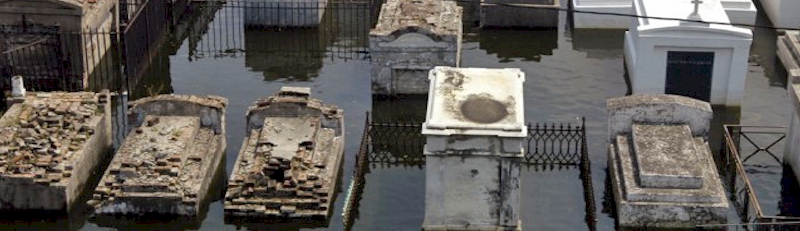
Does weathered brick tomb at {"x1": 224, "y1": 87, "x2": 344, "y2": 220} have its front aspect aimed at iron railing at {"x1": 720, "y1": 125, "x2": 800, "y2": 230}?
no

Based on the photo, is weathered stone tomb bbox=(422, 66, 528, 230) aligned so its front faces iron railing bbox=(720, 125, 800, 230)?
no

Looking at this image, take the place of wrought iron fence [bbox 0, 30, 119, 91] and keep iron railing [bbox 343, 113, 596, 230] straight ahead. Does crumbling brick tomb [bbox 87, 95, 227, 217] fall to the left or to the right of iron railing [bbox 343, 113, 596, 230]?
right

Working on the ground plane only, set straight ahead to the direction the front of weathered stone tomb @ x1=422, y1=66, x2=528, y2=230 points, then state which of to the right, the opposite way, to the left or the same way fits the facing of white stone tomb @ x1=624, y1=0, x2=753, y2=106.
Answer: the same way

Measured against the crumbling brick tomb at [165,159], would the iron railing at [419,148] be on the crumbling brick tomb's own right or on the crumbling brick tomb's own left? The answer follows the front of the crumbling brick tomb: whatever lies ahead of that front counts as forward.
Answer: on the crumbling brick tomb's own left

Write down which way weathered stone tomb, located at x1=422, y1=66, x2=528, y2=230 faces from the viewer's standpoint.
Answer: facing the viewer

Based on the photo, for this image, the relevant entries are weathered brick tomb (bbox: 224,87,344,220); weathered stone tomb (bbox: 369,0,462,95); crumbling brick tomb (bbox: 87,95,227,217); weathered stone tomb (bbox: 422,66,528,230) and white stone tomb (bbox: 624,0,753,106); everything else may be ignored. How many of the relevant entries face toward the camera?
5

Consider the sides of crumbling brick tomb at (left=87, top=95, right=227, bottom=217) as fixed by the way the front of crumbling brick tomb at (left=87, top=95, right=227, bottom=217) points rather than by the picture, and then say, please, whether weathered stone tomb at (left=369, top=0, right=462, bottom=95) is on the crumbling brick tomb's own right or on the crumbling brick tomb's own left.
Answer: on the crumbling brick tomb's own left

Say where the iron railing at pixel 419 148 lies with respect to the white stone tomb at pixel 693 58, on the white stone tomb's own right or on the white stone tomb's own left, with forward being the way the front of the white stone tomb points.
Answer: on the white stone tomb's own right

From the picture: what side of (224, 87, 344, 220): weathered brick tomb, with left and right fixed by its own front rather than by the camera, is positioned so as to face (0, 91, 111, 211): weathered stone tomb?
right

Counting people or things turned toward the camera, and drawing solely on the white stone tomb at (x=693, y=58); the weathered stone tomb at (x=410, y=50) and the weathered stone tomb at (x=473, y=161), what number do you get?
3

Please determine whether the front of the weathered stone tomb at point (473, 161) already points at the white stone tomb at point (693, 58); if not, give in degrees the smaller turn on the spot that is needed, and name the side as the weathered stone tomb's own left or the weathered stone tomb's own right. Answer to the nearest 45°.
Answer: approximately 135° to the weathered stone tomb's own left

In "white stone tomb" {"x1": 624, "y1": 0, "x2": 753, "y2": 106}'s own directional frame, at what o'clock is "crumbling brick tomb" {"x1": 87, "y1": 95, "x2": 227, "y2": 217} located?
The crumbling brick tomb is roughly at 2 o'clock from the white stone tomb.

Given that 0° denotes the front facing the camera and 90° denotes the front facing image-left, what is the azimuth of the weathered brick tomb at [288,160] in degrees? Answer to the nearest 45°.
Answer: approximately 0°

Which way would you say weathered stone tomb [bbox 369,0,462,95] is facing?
toward the camera

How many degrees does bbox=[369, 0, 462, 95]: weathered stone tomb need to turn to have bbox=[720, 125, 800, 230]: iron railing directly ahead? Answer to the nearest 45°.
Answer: approximately 45° to its left

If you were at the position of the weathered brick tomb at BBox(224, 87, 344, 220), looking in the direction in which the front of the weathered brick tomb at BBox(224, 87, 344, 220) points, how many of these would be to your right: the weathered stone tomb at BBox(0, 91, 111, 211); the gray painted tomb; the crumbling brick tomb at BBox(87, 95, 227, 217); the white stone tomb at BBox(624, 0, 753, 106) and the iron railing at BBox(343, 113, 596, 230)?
2
